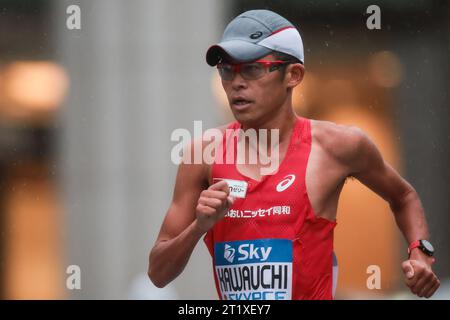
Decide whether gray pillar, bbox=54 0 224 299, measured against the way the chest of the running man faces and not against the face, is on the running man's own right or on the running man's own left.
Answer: on the running man's own right

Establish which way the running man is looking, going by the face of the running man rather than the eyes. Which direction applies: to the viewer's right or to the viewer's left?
to the viewer's left

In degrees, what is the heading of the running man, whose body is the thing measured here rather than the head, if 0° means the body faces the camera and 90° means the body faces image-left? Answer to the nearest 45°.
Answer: approximately 45°
